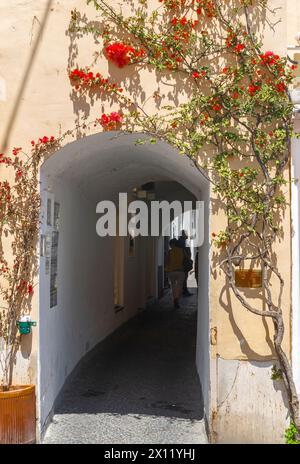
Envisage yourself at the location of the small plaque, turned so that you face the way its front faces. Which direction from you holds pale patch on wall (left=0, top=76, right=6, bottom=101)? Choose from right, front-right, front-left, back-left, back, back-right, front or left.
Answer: right

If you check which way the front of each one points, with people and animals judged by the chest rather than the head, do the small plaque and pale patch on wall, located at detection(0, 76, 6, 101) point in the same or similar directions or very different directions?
same or similar directions

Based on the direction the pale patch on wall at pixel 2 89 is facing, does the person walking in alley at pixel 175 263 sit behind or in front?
behind

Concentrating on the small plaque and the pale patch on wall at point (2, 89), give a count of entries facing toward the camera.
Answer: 2

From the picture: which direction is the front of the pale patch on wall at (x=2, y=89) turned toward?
toward the camera

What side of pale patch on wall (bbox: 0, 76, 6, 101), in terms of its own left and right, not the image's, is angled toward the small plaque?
left

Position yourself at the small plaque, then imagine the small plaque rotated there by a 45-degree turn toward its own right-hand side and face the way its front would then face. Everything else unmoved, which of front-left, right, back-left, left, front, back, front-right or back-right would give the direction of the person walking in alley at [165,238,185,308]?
back-right
